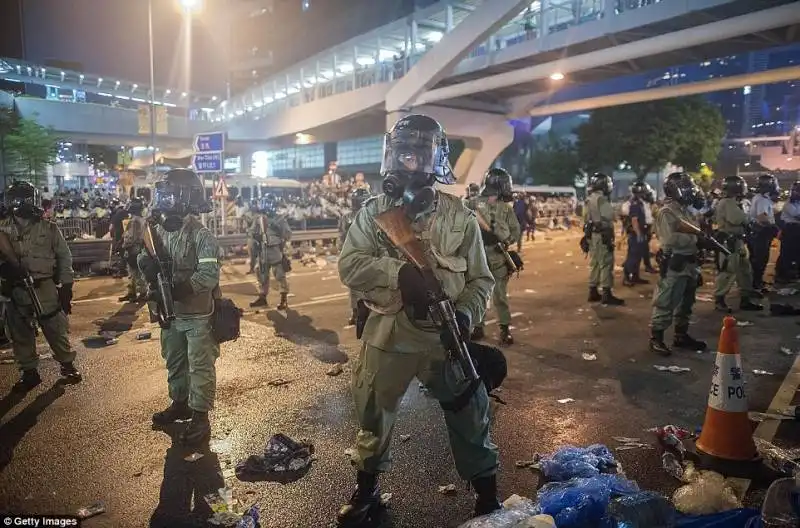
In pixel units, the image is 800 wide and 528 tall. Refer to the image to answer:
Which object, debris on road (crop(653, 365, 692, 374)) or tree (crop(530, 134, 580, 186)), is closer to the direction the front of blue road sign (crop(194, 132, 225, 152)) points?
the debris on road

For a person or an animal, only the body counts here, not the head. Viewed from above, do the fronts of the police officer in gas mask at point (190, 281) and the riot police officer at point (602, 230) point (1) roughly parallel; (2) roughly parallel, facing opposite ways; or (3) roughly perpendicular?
roughly perpendicular

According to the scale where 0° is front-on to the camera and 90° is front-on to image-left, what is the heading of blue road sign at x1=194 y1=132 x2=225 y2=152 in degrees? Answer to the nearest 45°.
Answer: approximately 0°

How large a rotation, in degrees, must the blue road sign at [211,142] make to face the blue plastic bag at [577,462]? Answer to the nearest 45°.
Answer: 0° — it already faces it

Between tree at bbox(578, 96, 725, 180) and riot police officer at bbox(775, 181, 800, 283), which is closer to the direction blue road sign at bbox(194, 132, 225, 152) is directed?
the riot police officer

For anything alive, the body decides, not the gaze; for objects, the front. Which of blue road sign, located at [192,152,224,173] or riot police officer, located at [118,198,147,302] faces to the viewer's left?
the riot police officer
